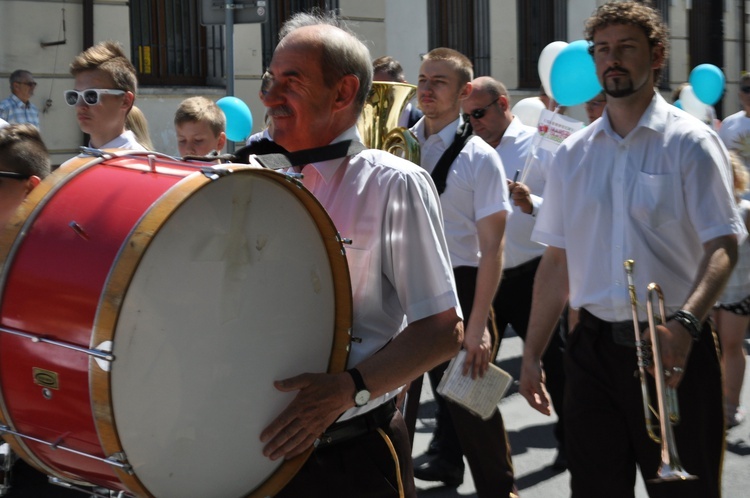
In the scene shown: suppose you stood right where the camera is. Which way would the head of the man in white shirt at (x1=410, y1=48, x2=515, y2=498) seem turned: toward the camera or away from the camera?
toward the camera

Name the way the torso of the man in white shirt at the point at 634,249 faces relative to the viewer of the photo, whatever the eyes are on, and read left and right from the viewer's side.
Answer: facing the viewer and to the left of the viewer

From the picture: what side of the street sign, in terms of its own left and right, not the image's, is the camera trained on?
back

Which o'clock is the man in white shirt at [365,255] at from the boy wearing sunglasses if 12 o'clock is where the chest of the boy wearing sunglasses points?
The man in white shirt is roughly at 10 o'clock from the boy wearing sunglasses.

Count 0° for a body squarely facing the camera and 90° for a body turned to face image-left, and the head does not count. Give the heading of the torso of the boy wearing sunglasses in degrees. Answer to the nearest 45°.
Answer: approximately 45°

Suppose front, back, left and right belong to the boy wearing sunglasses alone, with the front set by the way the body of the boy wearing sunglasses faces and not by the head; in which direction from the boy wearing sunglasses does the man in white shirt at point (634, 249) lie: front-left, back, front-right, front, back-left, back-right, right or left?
left

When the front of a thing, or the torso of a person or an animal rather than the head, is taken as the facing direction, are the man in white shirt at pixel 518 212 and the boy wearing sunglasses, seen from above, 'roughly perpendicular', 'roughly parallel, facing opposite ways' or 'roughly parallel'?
roughly parallel

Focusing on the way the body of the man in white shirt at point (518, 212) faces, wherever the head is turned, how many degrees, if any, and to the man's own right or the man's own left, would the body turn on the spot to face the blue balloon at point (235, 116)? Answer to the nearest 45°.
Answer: approximately 90° to the man's own right

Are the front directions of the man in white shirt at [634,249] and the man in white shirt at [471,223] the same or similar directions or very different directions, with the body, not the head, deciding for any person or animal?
same or similar directions

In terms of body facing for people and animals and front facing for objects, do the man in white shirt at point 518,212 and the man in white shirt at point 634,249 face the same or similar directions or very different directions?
same or similar directions

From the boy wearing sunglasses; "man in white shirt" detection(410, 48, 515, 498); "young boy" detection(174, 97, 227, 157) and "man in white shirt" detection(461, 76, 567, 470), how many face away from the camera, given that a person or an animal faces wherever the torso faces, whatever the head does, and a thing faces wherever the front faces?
0

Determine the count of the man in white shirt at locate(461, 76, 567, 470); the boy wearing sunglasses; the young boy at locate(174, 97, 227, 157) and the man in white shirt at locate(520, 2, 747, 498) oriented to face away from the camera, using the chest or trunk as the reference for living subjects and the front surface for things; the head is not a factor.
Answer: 0
